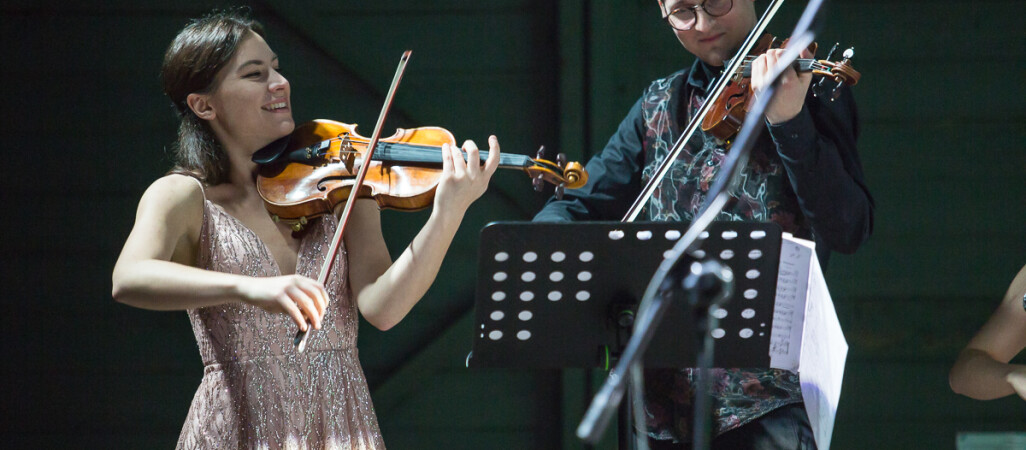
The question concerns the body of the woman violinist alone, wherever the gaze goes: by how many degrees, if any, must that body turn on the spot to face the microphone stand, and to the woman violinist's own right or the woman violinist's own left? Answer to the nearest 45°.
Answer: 0° — they already face it

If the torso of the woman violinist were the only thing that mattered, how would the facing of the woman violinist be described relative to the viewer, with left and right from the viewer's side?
facing the viewer and to the right of the viewer

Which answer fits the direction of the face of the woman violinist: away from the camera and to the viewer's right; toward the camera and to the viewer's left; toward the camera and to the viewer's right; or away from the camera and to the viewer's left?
toward the camera and to the viewer's right

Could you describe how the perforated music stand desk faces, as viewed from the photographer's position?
facing away from the viewer

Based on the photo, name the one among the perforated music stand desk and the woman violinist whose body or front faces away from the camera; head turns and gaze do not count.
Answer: the perforated music stand desk

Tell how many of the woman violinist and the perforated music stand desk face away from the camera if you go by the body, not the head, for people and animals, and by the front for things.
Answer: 1
